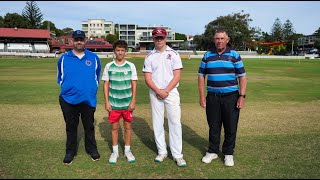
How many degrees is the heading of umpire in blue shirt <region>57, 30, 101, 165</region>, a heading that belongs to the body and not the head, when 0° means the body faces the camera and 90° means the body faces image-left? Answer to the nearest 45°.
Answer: approximately 0°

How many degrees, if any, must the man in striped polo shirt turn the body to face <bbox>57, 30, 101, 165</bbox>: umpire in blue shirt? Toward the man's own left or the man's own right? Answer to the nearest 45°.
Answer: approximately 90° to the man's own right

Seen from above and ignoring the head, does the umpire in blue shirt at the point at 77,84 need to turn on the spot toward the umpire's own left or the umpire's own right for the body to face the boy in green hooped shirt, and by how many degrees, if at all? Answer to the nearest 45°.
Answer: approximately 90° to the umpire's own left

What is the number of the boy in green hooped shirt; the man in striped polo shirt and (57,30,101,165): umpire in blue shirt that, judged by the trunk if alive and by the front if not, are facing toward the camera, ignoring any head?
3

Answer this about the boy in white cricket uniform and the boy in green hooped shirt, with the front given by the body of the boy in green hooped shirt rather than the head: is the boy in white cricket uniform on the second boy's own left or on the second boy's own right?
on the second boy's own left

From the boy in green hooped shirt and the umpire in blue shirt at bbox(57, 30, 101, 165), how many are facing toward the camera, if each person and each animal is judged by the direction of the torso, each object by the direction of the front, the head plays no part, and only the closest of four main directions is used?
2

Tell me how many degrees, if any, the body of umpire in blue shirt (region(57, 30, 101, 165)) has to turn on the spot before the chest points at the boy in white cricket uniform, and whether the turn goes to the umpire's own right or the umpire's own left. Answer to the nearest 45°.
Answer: approximately 90° to the umpire's own left

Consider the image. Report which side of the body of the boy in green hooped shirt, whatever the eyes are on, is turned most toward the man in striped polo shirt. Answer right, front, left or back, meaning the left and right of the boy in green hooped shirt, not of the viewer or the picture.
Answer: left

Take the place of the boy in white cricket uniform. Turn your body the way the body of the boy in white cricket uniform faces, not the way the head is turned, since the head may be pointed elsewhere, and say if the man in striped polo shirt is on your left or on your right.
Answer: on your left

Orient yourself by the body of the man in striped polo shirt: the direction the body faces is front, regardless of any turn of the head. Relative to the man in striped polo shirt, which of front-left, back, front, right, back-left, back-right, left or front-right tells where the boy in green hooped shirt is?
right
